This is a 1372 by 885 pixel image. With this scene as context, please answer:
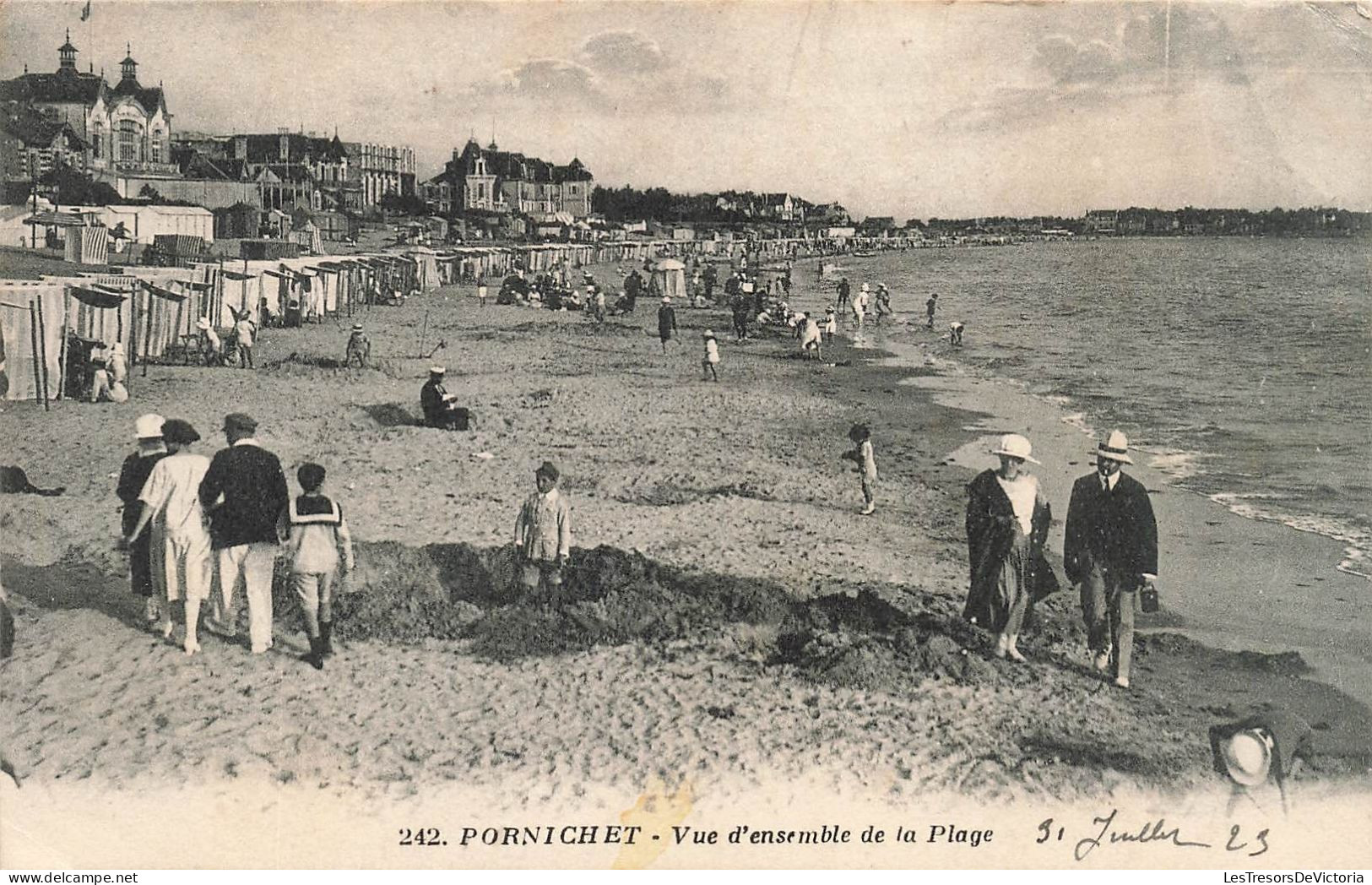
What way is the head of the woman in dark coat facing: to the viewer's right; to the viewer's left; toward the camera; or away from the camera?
toward the camera

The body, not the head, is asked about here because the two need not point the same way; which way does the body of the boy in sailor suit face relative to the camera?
away from the camera

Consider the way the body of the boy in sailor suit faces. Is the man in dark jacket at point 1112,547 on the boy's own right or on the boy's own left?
on the boy's own right

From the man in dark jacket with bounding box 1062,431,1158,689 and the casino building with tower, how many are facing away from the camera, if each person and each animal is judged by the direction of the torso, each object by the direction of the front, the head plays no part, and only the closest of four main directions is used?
0

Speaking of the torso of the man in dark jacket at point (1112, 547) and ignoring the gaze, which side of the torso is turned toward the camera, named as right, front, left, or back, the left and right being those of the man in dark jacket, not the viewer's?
front

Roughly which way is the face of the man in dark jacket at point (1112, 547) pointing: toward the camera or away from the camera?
toward the camera

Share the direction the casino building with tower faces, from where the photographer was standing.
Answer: facing the viewer and to the right of the viewer

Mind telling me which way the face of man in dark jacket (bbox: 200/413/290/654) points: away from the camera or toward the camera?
away from the camera

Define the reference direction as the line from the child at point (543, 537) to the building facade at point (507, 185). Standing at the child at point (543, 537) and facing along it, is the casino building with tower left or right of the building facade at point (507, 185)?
left

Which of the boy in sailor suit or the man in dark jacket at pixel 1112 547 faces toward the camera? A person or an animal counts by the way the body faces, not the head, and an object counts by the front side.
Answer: the man in dark jacket

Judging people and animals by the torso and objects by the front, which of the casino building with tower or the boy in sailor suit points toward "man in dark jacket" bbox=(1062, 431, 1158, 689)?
the casino building with tower

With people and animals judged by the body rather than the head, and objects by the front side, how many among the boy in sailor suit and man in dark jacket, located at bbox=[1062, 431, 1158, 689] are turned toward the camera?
1

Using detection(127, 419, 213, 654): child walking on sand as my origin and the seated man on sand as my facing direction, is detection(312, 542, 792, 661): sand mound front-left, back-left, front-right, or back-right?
front-right

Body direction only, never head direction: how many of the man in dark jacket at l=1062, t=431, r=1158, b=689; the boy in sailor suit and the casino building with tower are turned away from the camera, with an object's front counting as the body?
1
